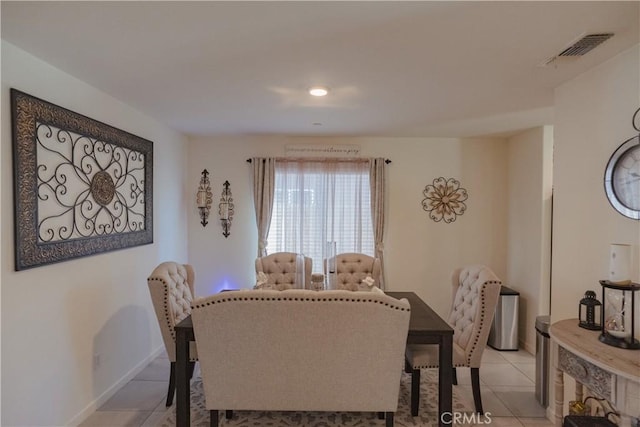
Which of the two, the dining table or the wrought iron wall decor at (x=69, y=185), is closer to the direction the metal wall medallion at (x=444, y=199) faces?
the dining table

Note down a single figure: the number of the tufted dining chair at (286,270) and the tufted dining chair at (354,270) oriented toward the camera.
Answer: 2

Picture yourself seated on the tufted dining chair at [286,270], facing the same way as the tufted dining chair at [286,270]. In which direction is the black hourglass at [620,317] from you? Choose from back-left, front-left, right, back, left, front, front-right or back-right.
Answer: front-left

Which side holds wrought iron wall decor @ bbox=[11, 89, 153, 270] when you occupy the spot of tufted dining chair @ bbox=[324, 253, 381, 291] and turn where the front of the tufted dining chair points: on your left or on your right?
on your right

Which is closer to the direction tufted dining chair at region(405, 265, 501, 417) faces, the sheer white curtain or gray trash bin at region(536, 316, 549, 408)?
the sheer white curtain

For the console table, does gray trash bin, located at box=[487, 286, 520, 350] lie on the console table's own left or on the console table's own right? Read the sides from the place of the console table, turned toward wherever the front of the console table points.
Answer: on the console table's own right

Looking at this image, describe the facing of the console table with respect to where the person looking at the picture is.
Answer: facing the viewer and to the left of the viewer

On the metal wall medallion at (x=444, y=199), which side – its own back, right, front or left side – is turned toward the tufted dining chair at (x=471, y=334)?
front

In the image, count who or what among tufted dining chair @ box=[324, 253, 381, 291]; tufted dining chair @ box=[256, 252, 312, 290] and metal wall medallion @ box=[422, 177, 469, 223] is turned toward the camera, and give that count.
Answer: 3

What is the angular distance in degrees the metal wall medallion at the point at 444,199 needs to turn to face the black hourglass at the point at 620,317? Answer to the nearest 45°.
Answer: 0° — it already faces it

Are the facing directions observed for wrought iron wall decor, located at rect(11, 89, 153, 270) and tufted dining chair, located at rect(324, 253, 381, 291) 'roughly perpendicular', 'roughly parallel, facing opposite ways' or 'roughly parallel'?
roughly perpendicular

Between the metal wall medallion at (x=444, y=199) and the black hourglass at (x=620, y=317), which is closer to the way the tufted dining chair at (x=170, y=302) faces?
the black hourglass

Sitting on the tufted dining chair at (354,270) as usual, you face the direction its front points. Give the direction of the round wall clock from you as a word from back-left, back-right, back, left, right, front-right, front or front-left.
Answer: front-left

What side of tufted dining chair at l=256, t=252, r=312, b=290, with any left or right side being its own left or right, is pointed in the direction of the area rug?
front

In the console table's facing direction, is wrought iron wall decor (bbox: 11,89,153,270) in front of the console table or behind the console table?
in front
